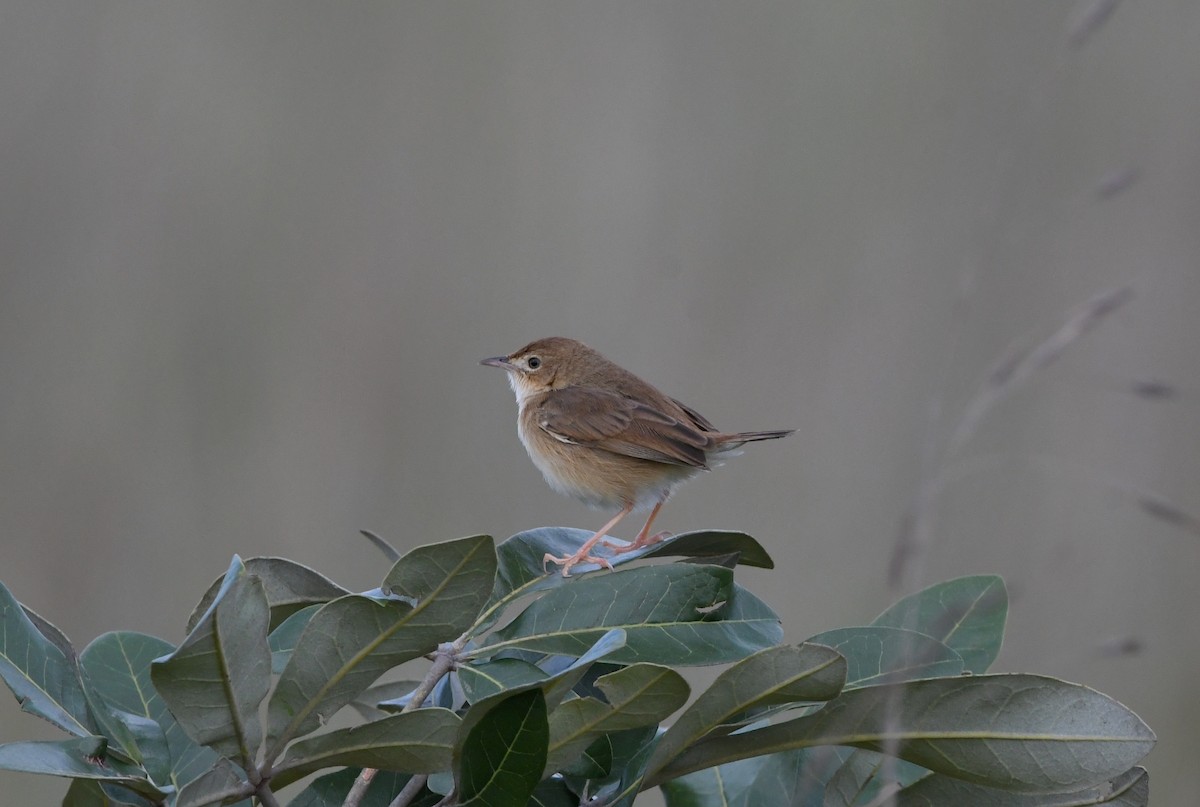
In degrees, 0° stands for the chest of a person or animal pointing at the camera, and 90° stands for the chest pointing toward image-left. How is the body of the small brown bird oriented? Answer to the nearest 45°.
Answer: approximately 90°
